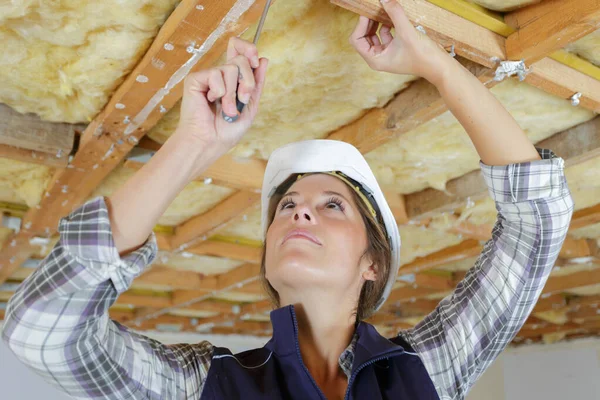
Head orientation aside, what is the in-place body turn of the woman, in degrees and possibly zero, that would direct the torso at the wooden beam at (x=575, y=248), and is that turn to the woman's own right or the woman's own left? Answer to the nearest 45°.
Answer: approximately 135° to the woman's own left

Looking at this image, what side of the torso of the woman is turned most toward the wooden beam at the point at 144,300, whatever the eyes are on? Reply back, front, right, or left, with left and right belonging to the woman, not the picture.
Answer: back

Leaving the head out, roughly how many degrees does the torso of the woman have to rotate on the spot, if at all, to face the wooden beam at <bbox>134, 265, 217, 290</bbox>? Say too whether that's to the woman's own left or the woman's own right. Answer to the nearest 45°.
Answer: approximately 180°

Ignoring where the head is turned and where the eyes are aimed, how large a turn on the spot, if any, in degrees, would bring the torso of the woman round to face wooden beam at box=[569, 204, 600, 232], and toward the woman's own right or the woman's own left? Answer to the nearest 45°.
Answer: approximately 135° to the woman's own left

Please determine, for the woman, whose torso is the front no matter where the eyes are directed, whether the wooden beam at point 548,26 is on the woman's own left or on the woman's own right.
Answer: on the woman's own left

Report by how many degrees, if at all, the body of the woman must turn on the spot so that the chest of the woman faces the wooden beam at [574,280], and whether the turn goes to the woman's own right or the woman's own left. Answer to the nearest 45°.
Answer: approximately 135° to the woman's own left

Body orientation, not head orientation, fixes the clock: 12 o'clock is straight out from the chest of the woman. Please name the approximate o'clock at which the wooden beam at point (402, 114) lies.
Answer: The wooden beam is roughly at 7 o'clock from the woman.

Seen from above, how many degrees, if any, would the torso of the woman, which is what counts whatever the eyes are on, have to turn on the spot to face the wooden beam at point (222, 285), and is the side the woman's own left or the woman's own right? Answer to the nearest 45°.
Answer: approximately 180°

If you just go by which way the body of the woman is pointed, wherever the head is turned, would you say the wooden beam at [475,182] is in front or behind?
behind

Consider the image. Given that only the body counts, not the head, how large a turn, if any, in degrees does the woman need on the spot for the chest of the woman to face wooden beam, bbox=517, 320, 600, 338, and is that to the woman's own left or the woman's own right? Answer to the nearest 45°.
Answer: approximately 135° to the woman's own left

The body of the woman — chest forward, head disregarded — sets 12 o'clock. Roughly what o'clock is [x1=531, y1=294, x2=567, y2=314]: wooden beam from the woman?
The wooden beam is roughly at 7 o'clock from the woman.

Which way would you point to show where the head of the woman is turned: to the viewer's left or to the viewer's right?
to the viewer's left

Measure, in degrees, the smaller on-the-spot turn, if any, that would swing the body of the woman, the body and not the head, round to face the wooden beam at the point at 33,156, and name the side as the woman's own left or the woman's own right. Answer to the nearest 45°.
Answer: approximately 135° to the woman's own right

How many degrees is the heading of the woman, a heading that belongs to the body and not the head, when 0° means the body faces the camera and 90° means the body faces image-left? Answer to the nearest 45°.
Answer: approximately 0°
